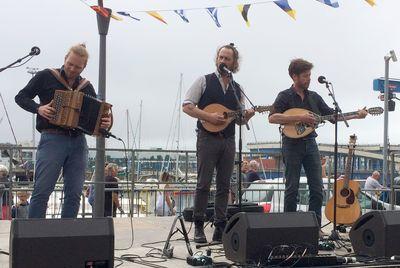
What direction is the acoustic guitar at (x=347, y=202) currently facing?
toward the camera

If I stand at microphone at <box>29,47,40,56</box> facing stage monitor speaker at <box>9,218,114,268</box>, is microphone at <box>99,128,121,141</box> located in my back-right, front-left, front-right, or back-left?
front-left

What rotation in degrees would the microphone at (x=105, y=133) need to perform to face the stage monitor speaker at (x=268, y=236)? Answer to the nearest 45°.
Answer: approximately 135° to its left

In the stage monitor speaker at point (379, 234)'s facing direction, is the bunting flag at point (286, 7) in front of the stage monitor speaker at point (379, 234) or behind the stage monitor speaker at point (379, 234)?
in front

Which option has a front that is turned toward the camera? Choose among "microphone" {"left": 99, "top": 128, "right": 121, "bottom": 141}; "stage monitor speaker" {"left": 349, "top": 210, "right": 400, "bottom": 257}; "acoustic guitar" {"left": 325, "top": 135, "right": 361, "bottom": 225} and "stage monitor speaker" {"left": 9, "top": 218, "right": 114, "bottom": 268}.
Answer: the acoustic guitar

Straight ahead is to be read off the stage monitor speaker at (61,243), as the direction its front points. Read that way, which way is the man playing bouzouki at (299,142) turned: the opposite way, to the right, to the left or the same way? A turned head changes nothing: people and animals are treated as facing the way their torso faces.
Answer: the opposite way

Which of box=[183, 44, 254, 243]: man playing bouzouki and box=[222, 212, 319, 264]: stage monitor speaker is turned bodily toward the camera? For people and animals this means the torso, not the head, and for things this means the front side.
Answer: the man playing bouzouki

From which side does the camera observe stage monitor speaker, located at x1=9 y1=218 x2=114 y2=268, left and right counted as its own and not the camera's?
back

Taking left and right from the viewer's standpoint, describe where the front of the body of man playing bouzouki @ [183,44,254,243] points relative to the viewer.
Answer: facing the viewer

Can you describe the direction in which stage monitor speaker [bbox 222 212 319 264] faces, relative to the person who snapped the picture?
facing away from the viewer and to the left of the viewer

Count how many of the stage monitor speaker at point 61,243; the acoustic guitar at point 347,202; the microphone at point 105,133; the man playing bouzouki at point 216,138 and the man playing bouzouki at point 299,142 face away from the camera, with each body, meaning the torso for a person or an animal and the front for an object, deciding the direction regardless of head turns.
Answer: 1

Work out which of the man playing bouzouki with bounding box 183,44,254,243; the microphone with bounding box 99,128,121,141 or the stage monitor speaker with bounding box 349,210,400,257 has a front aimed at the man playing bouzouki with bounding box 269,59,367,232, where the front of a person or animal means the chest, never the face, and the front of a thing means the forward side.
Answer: the stage monitor speaker

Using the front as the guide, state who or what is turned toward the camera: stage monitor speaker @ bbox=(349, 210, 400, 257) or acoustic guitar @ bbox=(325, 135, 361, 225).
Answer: the acoustic guitar

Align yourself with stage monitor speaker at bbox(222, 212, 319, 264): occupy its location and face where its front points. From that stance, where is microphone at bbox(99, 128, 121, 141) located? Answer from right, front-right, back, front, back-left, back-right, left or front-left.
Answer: front-left

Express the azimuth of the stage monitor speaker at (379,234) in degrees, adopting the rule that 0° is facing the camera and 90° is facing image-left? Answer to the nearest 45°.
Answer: approximately 135°
